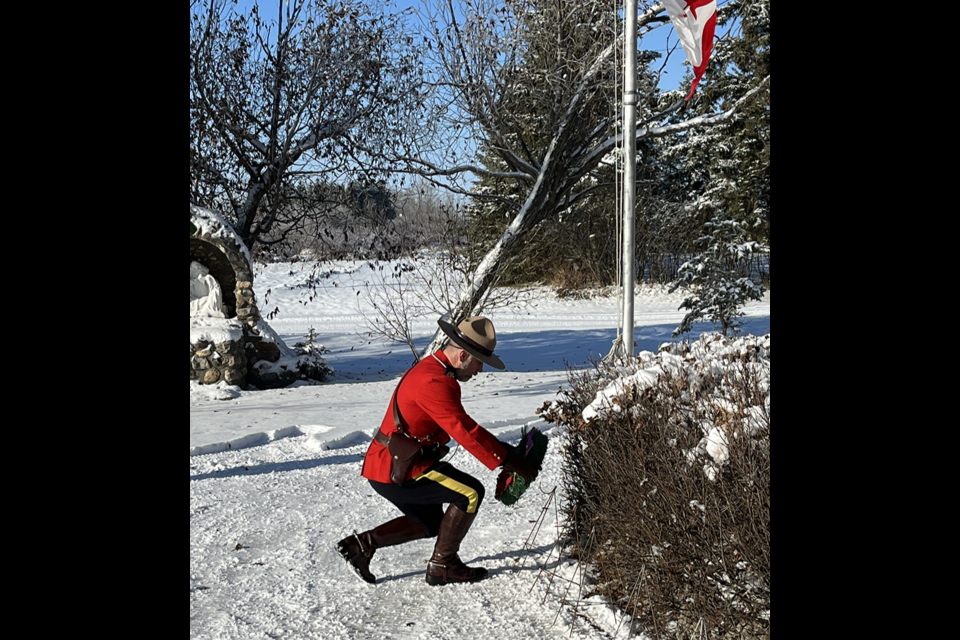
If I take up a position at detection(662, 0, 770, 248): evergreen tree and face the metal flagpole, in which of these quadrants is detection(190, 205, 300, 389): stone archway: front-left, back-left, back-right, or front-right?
front-right

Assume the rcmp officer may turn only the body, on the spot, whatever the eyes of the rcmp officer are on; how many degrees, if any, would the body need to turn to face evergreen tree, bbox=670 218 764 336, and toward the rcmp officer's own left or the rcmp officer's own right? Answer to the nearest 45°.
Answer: approximately 45° to the rcmp officer's own left

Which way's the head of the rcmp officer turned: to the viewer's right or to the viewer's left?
to the viewer's right

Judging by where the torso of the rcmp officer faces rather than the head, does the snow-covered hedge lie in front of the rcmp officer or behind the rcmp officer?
in front

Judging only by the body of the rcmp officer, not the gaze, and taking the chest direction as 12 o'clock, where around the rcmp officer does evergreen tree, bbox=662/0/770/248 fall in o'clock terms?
The evergreen tree is roughly at 10 o'clock from the rcmp officer.

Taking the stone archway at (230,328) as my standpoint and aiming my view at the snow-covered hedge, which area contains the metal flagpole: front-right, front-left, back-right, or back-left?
front-left

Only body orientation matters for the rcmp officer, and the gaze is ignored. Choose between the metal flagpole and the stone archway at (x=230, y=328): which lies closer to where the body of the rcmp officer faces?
the metal flagpole

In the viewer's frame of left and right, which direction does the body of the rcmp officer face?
facing to the right of the viewer

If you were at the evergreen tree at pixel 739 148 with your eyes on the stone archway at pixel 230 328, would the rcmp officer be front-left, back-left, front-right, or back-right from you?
front-left

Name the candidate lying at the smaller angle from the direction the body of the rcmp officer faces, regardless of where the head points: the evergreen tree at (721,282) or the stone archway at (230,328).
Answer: the evergreen tree

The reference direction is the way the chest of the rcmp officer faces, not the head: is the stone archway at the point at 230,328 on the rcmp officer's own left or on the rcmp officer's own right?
on the rcmp officer's own left

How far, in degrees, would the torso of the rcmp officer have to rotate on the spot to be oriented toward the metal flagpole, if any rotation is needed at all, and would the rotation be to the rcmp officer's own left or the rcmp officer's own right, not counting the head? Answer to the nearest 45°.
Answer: approximately 45° to the rcmp officer's own left

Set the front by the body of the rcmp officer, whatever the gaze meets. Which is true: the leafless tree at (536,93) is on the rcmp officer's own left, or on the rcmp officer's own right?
on the rcmp officer's own left
